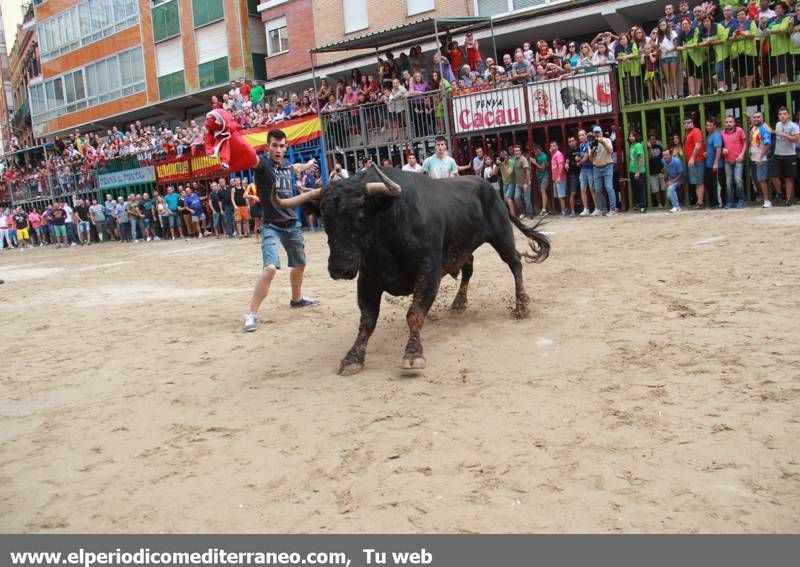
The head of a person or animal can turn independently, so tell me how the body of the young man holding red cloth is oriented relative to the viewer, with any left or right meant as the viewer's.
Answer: facing the viewer and to the right of the viewer

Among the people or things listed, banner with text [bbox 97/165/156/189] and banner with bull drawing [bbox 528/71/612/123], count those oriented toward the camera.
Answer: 2

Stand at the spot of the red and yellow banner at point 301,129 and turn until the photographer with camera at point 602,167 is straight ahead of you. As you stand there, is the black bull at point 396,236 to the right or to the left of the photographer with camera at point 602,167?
right

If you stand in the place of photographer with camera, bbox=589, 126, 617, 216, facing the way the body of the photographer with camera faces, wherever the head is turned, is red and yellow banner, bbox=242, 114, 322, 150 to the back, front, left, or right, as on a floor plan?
right

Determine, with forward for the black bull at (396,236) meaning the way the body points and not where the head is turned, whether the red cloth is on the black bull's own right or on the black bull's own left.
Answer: on the black bull's own right

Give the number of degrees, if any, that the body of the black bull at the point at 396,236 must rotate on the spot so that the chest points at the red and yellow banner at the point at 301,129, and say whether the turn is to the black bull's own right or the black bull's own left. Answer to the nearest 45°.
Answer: approximately 135° to the black bull's own right

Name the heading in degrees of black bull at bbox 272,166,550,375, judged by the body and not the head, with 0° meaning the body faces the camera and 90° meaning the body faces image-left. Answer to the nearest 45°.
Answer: approximately 45°
